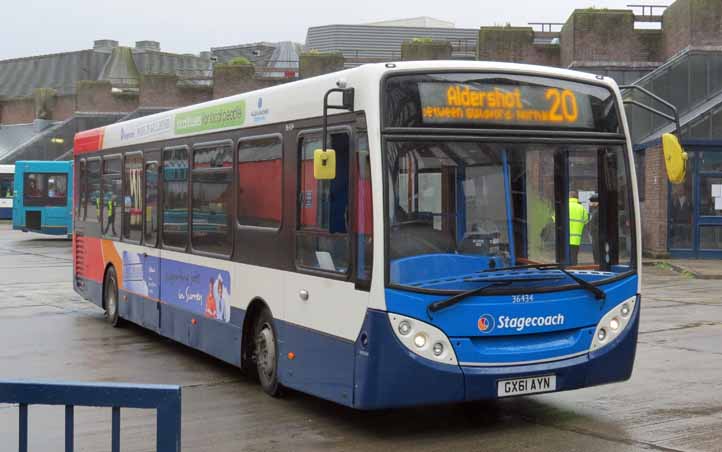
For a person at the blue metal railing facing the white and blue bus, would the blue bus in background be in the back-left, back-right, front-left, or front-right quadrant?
front-left

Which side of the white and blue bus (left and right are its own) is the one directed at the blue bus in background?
back

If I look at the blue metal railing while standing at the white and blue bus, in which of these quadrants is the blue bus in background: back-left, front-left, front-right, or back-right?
back-right

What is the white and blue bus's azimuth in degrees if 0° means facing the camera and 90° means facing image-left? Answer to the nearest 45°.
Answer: approximately 315°

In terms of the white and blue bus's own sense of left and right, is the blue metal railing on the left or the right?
on its right

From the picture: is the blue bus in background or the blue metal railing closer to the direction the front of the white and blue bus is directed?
the blue metal railing
